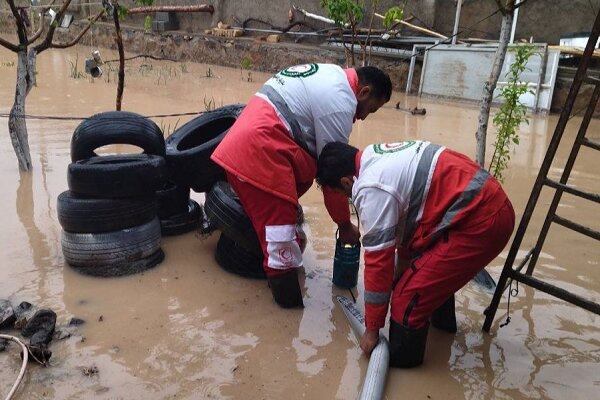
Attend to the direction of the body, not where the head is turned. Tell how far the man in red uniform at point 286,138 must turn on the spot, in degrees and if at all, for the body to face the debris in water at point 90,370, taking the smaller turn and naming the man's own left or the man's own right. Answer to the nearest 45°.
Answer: approximately 135° to the man's own right

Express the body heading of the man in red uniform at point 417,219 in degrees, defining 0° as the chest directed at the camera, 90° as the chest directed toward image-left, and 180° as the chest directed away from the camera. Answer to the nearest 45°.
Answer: approximately 90°

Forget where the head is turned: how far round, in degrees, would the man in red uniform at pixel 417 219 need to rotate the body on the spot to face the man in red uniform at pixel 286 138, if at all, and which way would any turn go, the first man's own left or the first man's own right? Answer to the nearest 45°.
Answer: approximately 45° to the first man's own right

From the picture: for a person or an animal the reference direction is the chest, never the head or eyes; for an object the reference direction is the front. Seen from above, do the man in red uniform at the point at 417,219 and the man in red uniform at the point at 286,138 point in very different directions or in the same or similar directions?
very different directions

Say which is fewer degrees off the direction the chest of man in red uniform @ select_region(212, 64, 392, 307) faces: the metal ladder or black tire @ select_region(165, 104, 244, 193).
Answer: the metal ladder

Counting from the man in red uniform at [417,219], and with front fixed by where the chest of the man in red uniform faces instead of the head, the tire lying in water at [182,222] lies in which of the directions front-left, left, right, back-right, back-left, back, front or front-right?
front-right

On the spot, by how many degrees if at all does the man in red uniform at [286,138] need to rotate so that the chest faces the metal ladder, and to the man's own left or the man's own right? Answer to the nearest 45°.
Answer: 0° — they already face it

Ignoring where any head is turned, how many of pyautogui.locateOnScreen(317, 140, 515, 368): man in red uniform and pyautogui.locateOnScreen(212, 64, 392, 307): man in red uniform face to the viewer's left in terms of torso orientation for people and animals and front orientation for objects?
1

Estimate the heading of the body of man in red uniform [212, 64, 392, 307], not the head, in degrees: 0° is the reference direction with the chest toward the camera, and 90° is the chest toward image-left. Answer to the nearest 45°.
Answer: approximately 270°

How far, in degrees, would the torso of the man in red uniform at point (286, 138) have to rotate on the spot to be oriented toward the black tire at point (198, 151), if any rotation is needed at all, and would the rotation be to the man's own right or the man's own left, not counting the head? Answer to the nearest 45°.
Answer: approximately 135° to the man's own left

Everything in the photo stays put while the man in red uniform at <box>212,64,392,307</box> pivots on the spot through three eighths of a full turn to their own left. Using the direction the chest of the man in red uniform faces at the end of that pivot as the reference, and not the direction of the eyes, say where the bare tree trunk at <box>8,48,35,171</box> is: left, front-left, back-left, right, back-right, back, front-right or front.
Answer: front
